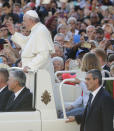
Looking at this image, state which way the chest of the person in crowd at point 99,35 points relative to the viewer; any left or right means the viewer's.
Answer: facing the viewer

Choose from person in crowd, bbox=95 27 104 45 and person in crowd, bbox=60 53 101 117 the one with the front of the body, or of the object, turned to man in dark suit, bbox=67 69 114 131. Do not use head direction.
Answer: person in crowd, bbox=95 27 104 45

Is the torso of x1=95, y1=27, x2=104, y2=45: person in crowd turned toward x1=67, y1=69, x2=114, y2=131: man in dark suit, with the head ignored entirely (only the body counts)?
yes

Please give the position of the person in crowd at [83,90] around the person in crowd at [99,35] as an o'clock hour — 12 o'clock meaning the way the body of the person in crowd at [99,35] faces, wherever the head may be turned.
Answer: the person in crowd at [83,90] is roughly at 12 o'clock from the person in crowd at [99,35].

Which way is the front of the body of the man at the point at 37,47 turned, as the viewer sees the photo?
to the viewer's left

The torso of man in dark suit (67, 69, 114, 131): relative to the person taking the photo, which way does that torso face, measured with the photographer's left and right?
facing to the left of the viewer

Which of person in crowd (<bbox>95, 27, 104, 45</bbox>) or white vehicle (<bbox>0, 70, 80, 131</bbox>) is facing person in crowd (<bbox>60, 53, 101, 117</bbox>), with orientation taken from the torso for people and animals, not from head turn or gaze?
person in crowd (<bbox>95, 27, 104, 45</bbox>)

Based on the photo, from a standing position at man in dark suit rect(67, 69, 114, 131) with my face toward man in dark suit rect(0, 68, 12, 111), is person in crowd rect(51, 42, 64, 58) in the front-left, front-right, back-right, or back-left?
front-right

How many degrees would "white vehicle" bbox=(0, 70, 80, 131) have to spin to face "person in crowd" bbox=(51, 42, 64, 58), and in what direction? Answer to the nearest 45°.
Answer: approximately 90° to its right

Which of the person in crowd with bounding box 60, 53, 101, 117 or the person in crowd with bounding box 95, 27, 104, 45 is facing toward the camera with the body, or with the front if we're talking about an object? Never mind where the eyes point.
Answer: the person in crowd with bounding box 95, 27, 104, 45
